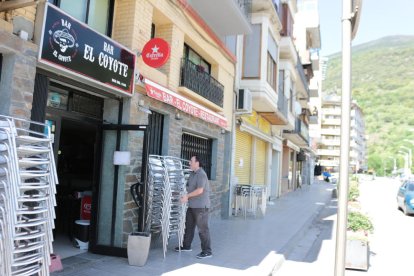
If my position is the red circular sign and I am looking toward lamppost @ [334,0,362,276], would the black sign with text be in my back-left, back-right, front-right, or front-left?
front-right

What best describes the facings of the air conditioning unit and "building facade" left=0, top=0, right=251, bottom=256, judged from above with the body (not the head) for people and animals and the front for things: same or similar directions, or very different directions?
same or similar directions

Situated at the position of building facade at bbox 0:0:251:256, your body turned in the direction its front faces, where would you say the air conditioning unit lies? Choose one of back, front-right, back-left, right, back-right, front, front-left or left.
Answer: left

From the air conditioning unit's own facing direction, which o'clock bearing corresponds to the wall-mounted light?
The wall-mounted light is roughly at 2 o'clock from the air conditioning unit.

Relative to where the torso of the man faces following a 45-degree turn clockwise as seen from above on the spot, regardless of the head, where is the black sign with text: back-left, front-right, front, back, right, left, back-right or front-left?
left

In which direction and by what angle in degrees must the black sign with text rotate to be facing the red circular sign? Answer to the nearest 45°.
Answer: approximately 90° to its left

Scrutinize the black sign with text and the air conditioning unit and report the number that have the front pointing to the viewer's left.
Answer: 0

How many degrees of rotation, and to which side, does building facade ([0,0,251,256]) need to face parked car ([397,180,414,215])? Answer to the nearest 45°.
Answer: approximately 90° to its left

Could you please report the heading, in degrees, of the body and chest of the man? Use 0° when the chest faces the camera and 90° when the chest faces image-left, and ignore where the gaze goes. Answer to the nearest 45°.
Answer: approximately 90°

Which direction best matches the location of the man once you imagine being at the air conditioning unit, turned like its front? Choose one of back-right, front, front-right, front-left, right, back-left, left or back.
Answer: front-right

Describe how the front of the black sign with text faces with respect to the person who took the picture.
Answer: facing the viewer and to the right of the viewer

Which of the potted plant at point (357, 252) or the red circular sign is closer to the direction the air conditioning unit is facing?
the potted plant

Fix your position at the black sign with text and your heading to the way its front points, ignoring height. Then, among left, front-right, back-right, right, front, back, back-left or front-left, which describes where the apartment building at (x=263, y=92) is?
left

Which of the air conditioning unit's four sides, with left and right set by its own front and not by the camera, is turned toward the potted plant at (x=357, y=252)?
right
